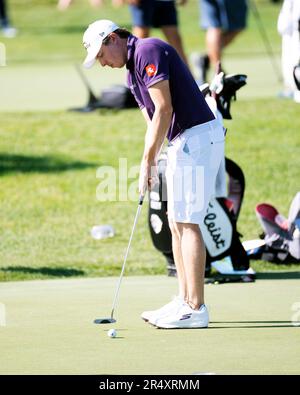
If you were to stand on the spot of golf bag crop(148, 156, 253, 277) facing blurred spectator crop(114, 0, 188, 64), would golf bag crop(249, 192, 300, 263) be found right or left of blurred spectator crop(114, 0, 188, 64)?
right

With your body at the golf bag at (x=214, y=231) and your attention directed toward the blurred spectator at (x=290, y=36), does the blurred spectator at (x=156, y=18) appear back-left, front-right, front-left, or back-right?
front-left

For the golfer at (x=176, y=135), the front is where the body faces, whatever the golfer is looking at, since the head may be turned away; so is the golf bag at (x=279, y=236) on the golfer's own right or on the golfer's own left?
on the golfer's own right

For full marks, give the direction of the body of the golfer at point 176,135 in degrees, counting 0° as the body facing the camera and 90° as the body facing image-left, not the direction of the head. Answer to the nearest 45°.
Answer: approximately 90°

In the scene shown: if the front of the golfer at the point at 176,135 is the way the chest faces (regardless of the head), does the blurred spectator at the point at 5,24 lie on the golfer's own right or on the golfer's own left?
on the golfer's own right

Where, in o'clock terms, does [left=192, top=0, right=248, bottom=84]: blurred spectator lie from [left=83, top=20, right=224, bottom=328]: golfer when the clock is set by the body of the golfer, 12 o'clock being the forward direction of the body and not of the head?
The blurred spectator is roughly at 3 o'clock from the golfer.

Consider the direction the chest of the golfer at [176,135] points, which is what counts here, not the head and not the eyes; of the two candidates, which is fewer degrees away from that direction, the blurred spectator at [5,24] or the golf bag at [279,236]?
the blurred spectator
